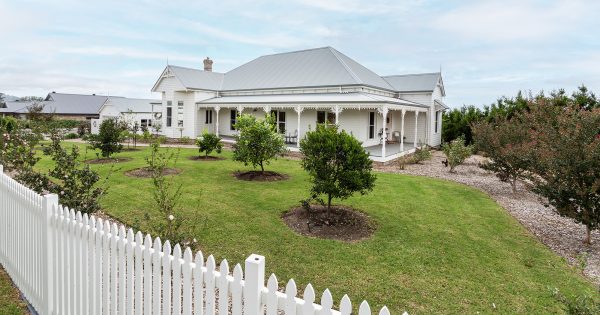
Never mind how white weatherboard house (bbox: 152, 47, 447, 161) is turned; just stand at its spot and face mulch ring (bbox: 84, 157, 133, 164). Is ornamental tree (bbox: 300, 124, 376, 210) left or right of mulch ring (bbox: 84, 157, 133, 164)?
left

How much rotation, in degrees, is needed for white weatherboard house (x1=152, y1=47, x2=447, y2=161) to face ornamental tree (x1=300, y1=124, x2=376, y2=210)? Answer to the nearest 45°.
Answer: approximately 45° to its left

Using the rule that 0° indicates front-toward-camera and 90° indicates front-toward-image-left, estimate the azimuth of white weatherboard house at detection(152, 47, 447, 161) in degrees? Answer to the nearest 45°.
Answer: approximately 45°

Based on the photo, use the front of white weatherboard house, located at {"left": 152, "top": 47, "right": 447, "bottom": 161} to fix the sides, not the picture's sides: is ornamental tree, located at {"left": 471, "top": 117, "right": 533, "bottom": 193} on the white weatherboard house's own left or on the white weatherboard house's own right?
on the white weatherboard house's own left
